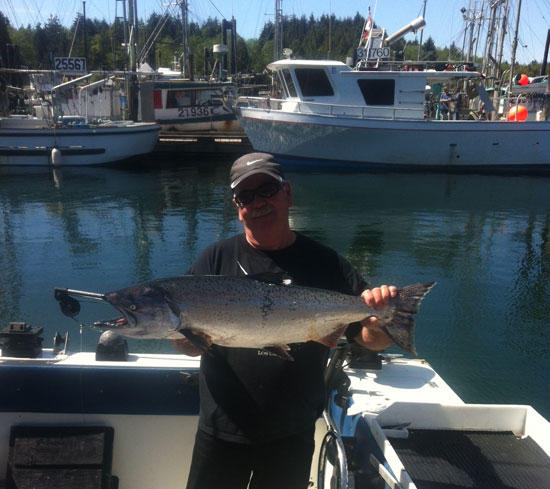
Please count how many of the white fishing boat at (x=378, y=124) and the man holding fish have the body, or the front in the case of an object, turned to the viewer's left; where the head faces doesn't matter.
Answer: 1

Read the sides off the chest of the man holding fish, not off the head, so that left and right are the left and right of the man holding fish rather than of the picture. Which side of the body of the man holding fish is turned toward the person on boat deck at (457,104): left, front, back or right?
back

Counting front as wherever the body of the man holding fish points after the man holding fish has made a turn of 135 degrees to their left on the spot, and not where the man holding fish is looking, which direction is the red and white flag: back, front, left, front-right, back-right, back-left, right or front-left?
front-left

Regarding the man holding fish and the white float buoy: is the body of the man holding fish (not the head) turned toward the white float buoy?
no

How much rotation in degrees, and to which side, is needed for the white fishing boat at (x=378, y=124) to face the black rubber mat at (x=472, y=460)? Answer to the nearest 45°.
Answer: approximately 90° to its left

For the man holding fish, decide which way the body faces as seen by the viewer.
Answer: toward the camera

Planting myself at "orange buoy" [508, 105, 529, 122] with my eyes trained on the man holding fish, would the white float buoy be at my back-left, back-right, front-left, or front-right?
front-right

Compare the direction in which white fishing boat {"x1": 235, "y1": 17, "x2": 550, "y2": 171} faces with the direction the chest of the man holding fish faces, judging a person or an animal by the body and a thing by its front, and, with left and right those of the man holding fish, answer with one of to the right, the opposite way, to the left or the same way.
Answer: to the right

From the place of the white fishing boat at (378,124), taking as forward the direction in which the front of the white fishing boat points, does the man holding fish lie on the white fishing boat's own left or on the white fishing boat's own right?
on the white fishing boat's own left

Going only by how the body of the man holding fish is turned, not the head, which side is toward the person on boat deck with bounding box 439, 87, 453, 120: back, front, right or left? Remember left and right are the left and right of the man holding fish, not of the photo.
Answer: back

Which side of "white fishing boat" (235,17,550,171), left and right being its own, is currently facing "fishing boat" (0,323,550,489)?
left

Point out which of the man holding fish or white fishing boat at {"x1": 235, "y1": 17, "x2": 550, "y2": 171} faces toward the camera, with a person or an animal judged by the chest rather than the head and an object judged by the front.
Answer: the man holding fish

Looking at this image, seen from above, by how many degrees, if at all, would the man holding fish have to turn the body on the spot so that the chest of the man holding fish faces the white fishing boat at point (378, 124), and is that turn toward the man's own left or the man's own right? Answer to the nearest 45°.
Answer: approximately 180°

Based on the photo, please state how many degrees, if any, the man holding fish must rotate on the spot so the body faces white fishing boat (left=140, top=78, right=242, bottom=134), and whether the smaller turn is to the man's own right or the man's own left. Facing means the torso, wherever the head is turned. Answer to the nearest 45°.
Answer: approximately 180°

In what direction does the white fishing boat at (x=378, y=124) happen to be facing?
to the viewer's left

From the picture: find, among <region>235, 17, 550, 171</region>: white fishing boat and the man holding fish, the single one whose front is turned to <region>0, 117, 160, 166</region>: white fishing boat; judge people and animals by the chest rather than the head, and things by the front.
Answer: <region>235, 17, 550, 171</region>: white fishing boat

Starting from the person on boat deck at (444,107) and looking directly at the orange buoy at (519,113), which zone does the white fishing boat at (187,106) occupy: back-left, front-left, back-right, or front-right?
back-left
